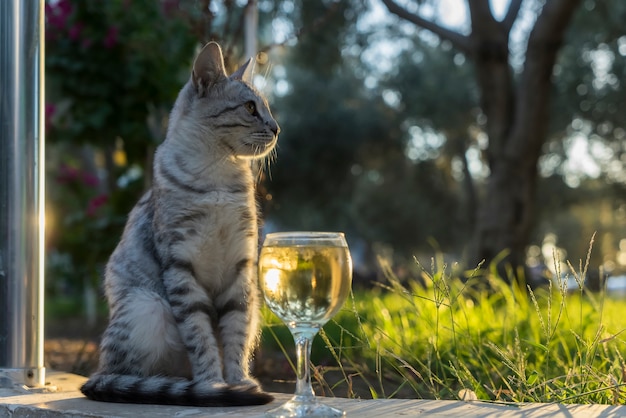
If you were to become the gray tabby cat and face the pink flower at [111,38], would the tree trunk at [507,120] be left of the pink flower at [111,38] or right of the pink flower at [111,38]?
right

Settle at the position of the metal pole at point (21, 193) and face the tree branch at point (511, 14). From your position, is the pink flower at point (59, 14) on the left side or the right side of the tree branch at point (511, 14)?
left

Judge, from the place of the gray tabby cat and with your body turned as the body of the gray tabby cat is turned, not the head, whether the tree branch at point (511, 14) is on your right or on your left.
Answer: on your left

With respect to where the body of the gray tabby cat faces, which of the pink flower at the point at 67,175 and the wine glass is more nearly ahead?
the wine glass

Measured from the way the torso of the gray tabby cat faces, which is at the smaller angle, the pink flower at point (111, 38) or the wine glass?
the wine glass

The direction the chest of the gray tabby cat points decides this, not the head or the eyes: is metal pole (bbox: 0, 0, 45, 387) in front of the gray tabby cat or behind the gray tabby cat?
behind

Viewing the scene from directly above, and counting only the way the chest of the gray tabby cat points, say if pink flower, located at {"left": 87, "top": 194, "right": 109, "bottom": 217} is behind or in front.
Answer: behind

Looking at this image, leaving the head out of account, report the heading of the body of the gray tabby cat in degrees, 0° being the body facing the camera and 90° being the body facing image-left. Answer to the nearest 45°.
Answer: approximately 315°

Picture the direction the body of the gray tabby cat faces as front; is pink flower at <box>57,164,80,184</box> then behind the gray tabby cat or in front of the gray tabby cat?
behind
